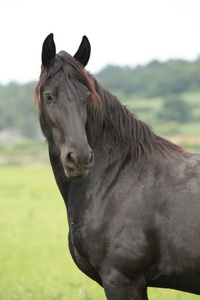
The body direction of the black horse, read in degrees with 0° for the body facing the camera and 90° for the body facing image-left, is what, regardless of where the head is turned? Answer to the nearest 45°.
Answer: approximately 90°
